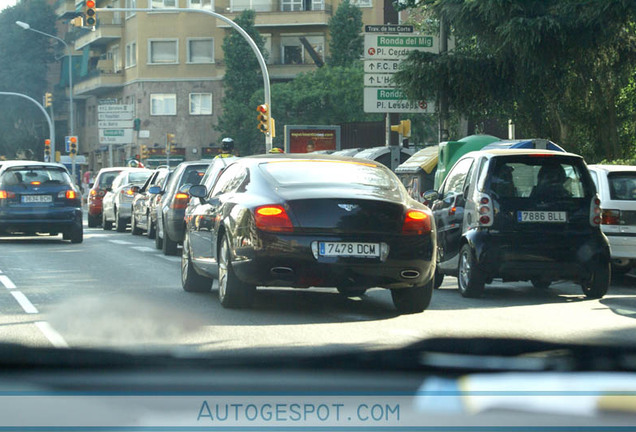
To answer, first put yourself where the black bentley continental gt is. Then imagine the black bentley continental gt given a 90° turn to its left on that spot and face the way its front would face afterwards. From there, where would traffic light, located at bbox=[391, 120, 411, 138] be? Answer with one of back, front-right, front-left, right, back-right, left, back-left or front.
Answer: back-right

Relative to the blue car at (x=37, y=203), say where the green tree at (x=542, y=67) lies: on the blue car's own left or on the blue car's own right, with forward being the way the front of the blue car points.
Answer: on the blue car's own right

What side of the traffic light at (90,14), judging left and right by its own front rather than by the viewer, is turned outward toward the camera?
front

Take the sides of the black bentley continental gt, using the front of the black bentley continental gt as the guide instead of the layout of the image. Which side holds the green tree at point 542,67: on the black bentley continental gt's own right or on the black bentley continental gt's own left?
on the black bentley continental gt's own right

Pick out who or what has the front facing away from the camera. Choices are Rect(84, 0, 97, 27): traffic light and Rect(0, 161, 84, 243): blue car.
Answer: the blue car

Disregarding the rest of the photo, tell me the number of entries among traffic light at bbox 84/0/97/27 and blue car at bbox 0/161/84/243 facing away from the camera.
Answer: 1

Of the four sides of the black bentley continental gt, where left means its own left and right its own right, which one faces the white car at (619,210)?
right

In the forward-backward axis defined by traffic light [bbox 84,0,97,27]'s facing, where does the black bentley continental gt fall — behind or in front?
in front

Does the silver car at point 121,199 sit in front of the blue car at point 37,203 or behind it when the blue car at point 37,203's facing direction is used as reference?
in front

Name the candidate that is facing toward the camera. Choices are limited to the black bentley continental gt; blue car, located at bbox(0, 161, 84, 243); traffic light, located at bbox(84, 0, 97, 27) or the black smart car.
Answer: the traffic light

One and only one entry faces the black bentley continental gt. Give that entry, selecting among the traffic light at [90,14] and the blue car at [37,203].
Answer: the traffic light

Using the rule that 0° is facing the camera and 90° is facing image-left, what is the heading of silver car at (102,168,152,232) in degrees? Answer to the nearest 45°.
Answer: approximately 135°

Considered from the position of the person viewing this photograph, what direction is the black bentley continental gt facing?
facing away from the viewer and to the left of the viewer

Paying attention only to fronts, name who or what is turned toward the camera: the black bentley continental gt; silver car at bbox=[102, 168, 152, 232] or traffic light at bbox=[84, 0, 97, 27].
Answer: the traffic light

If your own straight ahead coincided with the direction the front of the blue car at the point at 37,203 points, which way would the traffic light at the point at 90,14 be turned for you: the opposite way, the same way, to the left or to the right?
the opposite way
